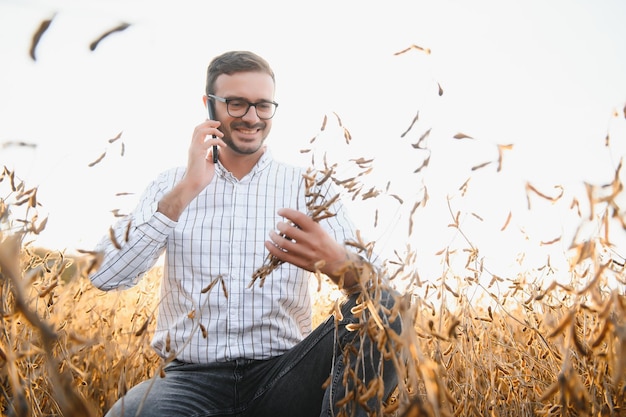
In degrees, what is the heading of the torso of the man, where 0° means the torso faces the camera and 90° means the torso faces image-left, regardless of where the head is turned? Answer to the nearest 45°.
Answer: approximately 0°
